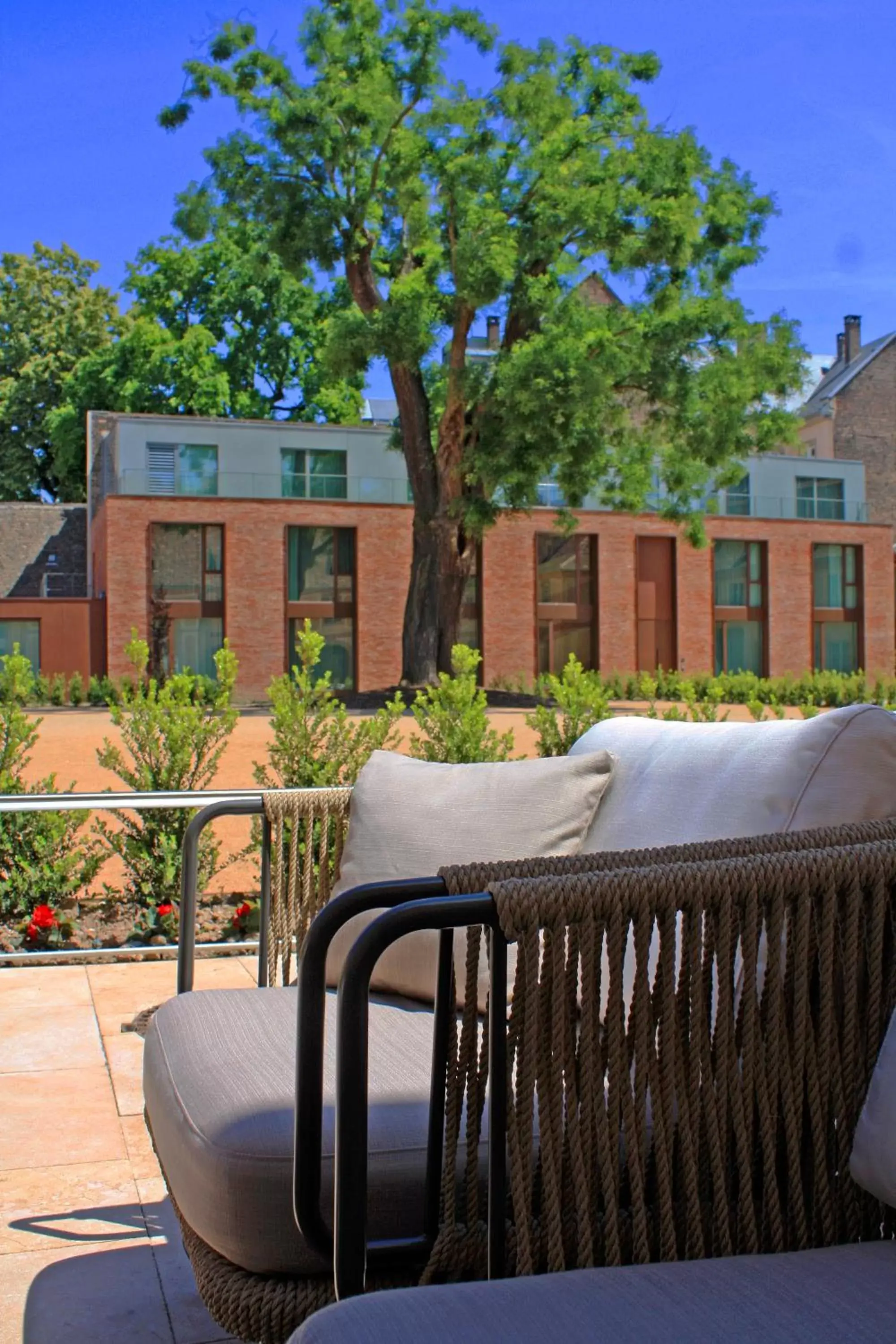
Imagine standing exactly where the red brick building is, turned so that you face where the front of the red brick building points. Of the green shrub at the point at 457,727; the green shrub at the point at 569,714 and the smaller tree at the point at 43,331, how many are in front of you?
2

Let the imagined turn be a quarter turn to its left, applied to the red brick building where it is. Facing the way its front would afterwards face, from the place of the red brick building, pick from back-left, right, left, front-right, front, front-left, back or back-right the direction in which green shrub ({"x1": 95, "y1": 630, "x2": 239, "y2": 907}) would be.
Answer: right

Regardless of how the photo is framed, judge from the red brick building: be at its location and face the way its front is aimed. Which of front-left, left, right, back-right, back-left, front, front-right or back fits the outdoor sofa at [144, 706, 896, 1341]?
front

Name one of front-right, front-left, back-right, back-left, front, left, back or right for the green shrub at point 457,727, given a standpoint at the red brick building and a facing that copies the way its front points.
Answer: front

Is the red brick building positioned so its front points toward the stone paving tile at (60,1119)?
yes

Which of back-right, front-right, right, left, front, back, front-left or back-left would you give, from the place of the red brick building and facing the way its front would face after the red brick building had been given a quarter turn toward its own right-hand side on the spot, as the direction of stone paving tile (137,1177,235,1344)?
left

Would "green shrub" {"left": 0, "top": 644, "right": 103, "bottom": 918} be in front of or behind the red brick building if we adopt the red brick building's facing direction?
in front

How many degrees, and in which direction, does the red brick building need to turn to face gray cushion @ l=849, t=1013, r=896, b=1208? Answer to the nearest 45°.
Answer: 0° — it already faces it

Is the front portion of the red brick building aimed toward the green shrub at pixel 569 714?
yes

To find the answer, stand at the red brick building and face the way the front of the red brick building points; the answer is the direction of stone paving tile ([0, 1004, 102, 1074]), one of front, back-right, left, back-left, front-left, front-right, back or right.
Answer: front

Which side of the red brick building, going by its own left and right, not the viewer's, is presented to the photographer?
front

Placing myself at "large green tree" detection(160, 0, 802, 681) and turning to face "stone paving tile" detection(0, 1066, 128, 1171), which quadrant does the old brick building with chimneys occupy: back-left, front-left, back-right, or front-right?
back-left

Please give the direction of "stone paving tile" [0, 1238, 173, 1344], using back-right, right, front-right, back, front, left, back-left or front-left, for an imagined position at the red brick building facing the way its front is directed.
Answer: front

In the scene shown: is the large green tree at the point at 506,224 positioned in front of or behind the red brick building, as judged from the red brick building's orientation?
in front

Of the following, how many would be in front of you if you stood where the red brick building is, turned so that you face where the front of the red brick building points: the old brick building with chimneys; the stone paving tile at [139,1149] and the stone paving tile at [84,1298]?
2

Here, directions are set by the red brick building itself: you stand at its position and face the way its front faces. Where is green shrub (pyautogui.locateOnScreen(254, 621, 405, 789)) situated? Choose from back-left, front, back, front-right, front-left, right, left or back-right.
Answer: front

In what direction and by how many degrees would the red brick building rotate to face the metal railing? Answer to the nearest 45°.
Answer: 0° — it already faces it

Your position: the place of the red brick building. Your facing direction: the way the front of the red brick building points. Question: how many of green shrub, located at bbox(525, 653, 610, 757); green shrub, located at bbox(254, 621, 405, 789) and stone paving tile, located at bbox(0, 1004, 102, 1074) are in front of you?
3
